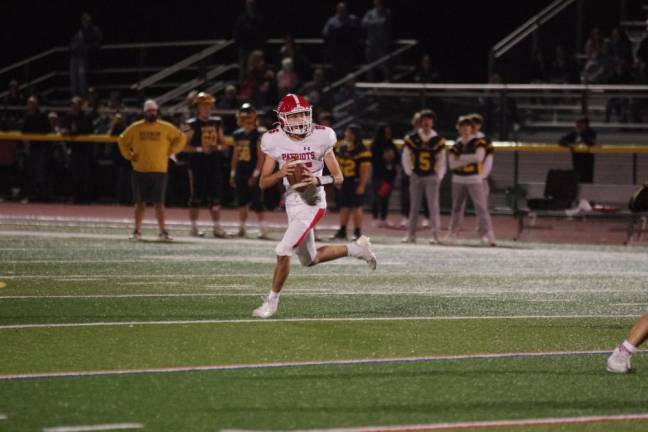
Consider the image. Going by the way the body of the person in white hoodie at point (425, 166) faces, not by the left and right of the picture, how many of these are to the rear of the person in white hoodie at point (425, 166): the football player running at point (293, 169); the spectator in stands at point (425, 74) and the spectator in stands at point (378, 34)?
2

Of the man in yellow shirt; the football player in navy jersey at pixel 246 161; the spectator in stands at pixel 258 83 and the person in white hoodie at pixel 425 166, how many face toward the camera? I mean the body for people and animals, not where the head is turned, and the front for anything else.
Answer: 4

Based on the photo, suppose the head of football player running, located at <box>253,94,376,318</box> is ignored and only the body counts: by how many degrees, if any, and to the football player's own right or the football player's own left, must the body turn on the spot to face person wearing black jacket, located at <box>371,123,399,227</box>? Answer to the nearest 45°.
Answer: approximately 135° to the football player's own right

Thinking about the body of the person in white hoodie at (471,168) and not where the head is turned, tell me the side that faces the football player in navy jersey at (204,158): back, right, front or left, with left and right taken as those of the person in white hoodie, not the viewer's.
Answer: right

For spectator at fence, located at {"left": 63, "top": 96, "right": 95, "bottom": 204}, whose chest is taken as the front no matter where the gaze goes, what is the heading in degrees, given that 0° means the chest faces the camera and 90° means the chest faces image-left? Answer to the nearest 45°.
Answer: approximately 0°
